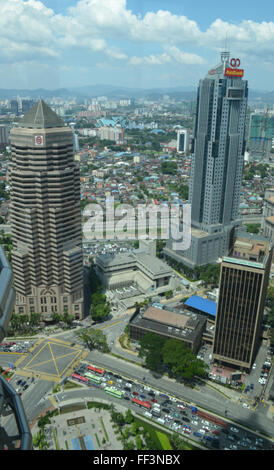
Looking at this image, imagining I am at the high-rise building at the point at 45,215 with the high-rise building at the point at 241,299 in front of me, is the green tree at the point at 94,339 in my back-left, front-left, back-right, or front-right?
front-right

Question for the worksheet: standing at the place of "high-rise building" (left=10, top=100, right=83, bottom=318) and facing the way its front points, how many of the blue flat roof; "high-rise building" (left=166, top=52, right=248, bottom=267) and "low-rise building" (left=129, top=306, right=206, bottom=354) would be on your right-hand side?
0

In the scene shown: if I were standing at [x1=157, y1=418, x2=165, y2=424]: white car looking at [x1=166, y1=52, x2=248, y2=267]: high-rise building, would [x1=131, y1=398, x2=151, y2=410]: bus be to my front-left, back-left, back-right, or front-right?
front-left

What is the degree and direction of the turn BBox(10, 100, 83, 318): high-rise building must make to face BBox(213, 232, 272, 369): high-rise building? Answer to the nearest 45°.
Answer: approximately 45° to its left

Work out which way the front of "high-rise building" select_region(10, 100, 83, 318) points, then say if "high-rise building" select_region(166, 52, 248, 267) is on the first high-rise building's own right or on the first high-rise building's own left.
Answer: on the first high-rise building's own left

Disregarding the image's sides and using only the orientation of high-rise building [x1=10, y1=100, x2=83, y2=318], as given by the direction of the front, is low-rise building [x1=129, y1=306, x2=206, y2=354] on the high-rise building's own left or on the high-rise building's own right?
on the high-rise building's own left

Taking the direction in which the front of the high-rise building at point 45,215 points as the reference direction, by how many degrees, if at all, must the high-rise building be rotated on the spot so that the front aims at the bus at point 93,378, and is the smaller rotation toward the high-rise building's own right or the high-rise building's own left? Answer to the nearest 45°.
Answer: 0° — it already faces it

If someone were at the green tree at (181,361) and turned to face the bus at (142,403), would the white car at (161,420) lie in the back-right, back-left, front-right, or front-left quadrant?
front-left

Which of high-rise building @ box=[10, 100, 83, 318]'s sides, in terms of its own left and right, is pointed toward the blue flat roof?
left

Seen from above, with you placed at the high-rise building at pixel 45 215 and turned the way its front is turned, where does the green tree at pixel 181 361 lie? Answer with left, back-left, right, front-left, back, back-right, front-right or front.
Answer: front-left

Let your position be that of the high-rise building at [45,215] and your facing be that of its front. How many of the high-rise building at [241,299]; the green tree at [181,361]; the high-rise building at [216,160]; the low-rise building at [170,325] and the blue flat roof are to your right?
0

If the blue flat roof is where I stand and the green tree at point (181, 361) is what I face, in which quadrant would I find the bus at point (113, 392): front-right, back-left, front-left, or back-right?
front-right

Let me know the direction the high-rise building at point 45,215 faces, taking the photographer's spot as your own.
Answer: facing the viewer

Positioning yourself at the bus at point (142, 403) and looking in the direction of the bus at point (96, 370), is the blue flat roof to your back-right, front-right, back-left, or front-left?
front-right
